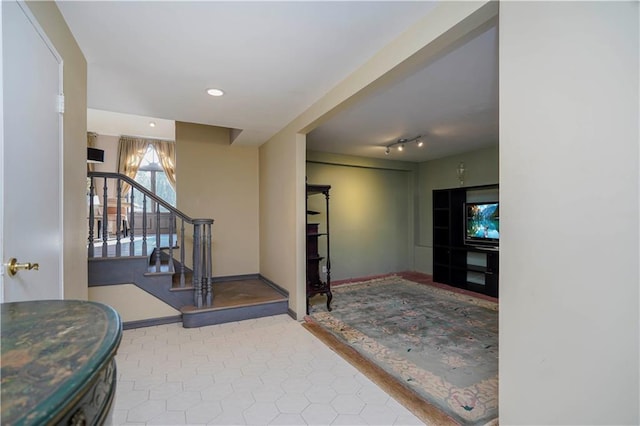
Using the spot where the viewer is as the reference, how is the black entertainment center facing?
facing the viewer and to the left of the viewer

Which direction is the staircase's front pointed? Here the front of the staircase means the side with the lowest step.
to the viewer's right

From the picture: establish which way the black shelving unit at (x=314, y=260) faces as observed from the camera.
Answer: facing to the right of the viewer

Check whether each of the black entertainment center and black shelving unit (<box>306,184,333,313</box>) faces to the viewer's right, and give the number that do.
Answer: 1

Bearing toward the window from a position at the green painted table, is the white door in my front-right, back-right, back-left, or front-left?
front-left

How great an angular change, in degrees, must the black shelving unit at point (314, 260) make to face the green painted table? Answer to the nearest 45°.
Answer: approximately 90° to its right

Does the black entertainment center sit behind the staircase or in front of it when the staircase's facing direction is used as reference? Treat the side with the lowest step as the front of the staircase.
in front

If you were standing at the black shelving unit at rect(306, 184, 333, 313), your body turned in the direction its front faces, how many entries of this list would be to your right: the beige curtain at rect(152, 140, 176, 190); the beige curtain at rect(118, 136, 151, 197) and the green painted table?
1

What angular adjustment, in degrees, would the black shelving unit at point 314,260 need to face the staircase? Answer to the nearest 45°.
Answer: approximately 180°

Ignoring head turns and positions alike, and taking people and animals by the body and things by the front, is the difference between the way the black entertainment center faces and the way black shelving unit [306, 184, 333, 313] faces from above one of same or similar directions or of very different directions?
very different directions

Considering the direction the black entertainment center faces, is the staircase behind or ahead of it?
ahead

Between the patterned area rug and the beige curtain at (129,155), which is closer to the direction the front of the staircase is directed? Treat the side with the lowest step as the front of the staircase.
the patterned area rug
